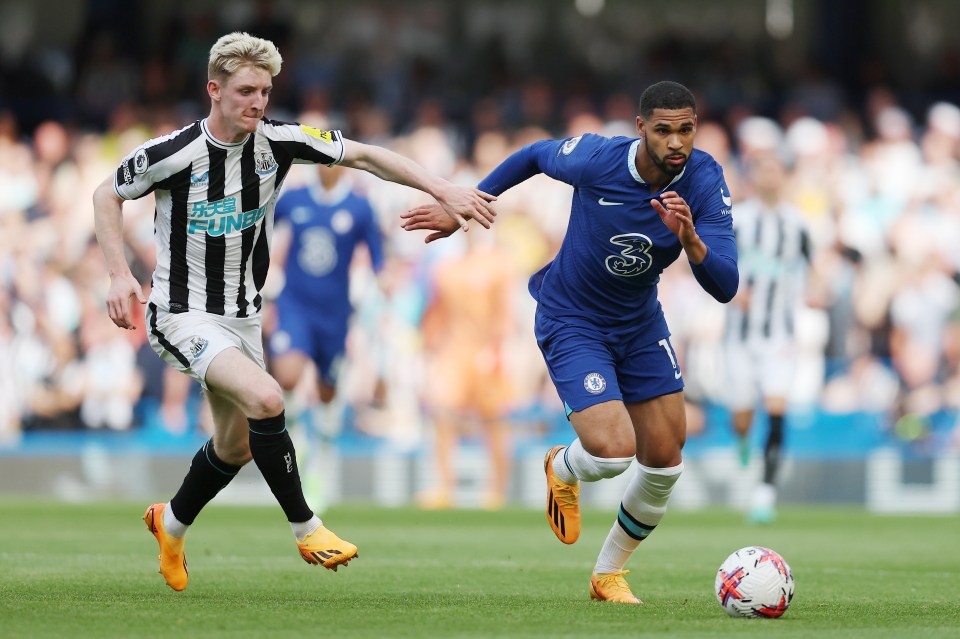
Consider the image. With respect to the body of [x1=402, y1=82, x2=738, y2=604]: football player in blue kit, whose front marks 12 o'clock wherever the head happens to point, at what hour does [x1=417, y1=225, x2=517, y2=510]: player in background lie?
The player in background is roughly at 7 o'clock from the football player in blue kit.

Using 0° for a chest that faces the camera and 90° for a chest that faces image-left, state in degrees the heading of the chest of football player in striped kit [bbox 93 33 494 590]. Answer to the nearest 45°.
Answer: approximately 315°

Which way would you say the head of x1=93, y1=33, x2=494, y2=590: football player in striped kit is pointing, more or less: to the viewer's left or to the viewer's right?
to the viewer's right

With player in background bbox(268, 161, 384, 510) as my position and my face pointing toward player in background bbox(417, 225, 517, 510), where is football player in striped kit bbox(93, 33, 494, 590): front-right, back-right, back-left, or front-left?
back-right

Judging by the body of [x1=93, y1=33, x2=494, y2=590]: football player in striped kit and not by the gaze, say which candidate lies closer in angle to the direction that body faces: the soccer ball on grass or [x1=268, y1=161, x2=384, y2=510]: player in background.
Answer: the soccer ball on grass
